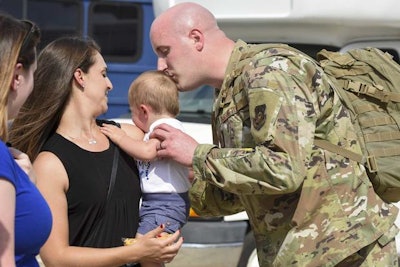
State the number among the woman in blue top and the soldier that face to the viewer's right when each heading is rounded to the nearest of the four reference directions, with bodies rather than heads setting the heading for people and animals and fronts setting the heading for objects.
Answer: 1

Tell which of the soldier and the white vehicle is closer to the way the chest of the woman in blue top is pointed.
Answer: the soldier

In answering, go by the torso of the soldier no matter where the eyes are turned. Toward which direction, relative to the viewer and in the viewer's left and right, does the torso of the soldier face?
facing to the left of the viewer

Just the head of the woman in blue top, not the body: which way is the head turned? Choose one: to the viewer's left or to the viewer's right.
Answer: to the viewer's right

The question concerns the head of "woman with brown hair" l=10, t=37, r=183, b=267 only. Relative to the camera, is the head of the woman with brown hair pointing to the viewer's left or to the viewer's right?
to the viewer's right

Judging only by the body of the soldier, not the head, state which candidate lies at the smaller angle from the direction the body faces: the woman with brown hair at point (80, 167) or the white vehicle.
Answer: the woman with brown hair

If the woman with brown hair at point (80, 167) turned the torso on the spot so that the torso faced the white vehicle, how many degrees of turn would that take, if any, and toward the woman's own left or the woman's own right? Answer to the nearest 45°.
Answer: approximately 90° to the woman's own left

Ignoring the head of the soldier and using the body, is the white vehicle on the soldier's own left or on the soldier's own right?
on the soldier's own right

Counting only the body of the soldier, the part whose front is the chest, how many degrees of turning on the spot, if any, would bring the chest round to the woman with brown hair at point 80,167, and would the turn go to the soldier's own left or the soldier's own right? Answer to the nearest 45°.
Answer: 0° — they already face them

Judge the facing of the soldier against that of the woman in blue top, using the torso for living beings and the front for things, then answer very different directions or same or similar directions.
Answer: very different directions

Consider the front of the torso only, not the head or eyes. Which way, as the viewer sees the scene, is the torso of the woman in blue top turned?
to the viewer's right
